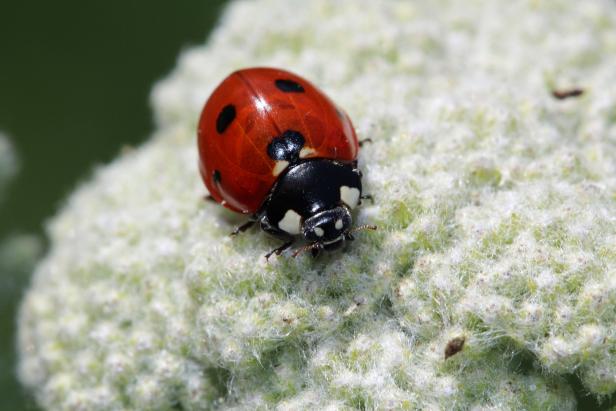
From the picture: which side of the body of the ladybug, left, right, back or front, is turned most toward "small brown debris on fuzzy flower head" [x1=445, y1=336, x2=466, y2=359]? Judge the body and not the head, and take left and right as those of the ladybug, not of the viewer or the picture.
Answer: front

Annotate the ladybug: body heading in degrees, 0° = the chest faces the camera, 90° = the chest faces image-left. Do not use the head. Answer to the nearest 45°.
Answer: approximately 315°

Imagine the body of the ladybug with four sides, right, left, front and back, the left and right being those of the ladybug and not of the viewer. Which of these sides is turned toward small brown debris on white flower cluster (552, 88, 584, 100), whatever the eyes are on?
left
